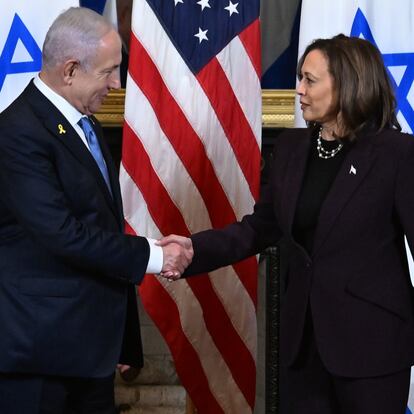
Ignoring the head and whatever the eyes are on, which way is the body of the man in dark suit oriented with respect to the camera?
to the viewer's right

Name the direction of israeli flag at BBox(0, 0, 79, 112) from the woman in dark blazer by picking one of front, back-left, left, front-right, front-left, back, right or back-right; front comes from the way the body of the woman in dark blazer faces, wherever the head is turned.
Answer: right

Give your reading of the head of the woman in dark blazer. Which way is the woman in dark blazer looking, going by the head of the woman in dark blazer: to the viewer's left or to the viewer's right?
to the viewer's left

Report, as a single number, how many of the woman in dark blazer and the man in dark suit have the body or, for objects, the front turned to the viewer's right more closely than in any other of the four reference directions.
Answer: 1

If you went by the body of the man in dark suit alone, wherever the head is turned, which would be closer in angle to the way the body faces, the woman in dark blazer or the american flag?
the woman in dark blazer

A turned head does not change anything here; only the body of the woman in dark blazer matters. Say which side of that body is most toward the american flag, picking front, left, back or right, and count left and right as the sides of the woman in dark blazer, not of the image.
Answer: right

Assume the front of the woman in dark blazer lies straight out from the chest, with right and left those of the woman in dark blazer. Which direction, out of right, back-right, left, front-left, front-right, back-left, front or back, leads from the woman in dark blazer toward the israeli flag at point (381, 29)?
back-right

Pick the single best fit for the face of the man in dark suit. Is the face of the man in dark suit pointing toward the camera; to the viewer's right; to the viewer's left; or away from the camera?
to the viewer's right

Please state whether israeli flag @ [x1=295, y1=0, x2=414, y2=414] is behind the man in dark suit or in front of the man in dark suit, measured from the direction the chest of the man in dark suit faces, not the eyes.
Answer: in front

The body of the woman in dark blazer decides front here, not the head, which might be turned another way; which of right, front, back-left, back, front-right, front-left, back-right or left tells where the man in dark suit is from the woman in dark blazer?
front-right

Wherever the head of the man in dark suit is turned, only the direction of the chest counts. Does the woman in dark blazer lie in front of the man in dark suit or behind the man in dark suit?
in front

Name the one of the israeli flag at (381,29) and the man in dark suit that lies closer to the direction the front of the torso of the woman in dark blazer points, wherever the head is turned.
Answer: the man in dark suit
